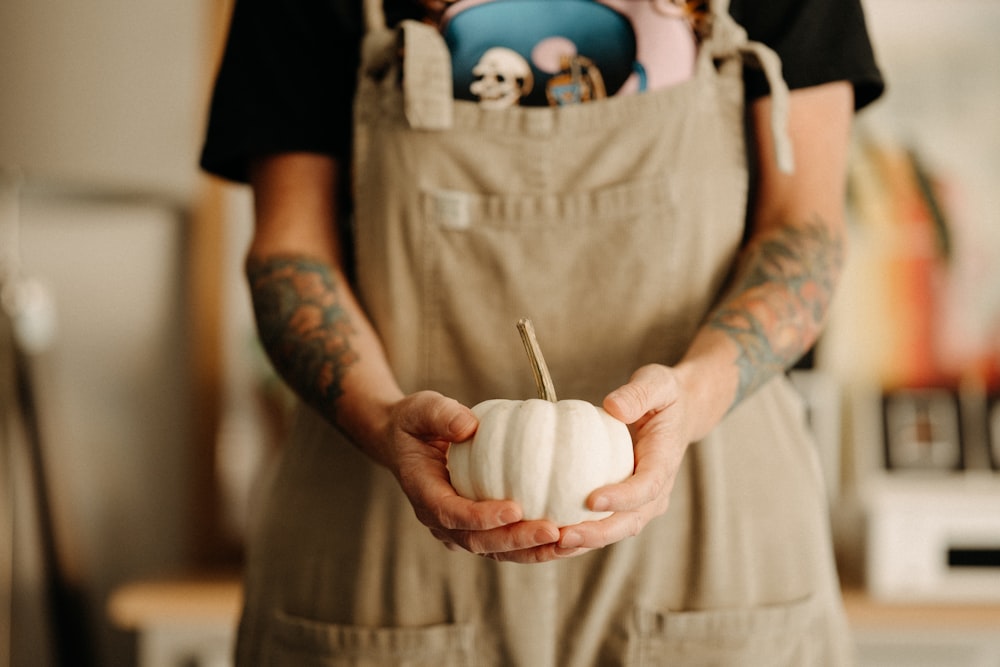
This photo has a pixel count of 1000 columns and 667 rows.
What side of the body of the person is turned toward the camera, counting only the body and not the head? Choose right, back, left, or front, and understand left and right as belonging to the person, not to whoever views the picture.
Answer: front
